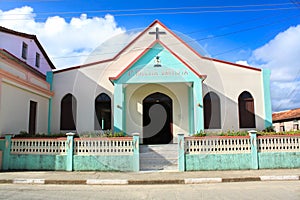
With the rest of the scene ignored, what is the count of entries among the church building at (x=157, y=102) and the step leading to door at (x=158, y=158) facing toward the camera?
2

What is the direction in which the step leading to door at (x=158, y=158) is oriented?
toward the camera

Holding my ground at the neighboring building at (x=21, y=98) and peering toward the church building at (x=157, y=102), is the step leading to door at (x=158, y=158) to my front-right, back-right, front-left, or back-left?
front-right

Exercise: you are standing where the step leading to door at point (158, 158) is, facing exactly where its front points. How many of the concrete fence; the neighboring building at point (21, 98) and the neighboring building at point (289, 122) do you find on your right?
1

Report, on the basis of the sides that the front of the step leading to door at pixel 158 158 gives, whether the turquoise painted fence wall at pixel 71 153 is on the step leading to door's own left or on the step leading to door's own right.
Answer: on the step leading to door's own right

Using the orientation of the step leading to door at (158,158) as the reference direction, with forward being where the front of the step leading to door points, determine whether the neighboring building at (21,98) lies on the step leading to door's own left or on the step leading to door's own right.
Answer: on the step leading to door's own right

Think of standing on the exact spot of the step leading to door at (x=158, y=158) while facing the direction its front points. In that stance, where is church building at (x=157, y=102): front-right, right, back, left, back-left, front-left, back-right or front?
back

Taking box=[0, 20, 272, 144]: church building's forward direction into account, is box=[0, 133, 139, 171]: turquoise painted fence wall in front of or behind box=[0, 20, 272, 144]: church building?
in front

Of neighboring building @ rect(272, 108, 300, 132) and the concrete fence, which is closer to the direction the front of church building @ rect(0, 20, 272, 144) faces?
the concrete fence

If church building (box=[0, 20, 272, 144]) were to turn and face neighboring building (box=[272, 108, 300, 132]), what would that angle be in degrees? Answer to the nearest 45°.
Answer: approximately 135° to its left

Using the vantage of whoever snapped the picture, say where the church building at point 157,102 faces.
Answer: facing the viewer

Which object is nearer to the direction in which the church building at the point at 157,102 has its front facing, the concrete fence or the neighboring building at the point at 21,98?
the concrete fence
